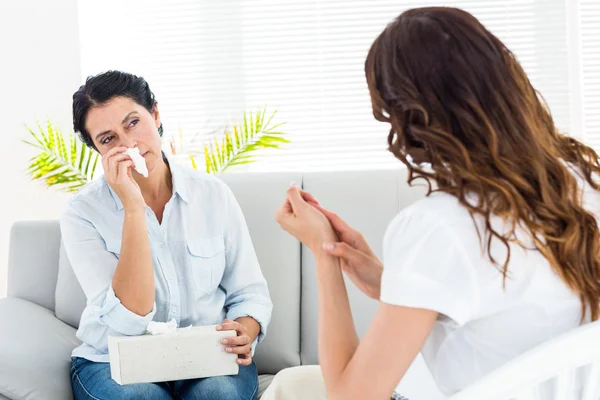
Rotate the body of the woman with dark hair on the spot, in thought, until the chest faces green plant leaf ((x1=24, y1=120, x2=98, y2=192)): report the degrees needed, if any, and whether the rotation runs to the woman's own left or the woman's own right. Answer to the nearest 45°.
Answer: approximately 180°

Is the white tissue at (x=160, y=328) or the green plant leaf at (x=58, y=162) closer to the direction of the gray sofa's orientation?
the white tissue

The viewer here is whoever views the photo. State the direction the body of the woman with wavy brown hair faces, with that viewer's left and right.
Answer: facing away from the viewer and to the left of the viewer

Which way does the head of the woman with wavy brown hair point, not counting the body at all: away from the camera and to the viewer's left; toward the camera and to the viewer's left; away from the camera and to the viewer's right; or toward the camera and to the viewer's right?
away from the camera and to the viewer's left

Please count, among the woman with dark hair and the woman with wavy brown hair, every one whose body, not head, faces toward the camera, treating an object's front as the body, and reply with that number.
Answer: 1

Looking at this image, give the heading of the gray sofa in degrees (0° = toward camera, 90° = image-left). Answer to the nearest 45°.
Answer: approximately 0°
